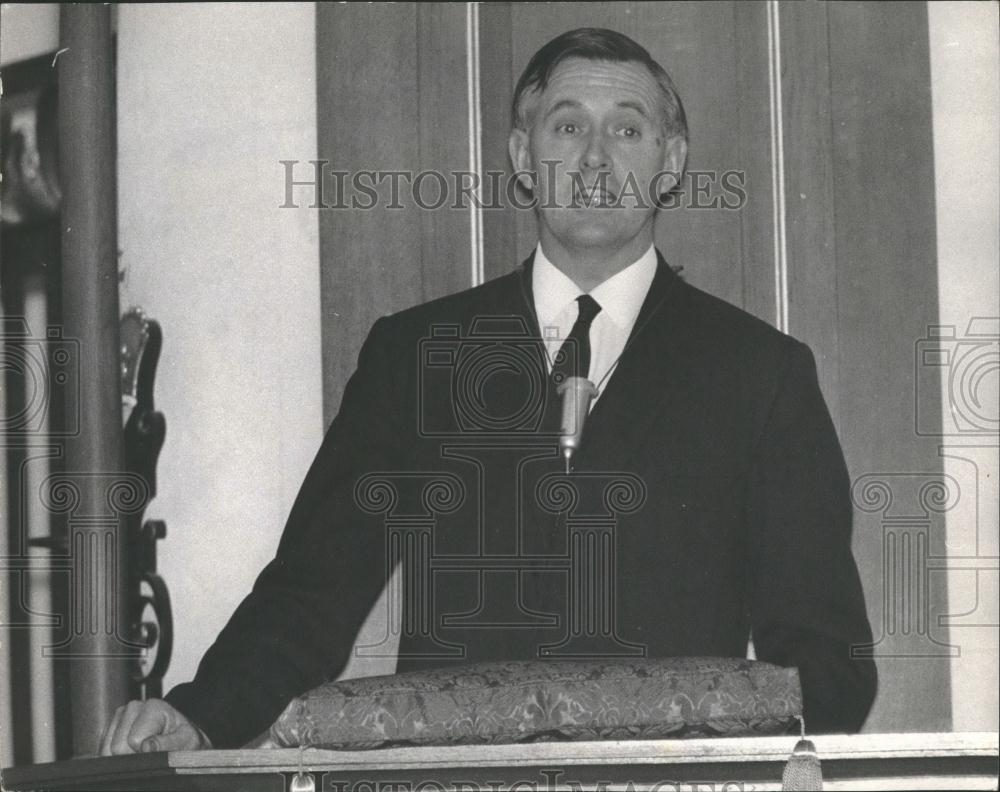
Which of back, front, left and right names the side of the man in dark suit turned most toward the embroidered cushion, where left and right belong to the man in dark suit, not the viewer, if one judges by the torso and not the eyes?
front

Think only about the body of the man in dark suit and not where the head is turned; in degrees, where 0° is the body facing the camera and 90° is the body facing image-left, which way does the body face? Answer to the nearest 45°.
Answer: approximately 0°

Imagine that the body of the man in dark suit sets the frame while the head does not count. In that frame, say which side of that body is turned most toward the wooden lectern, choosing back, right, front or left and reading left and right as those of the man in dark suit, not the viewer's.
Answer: front
